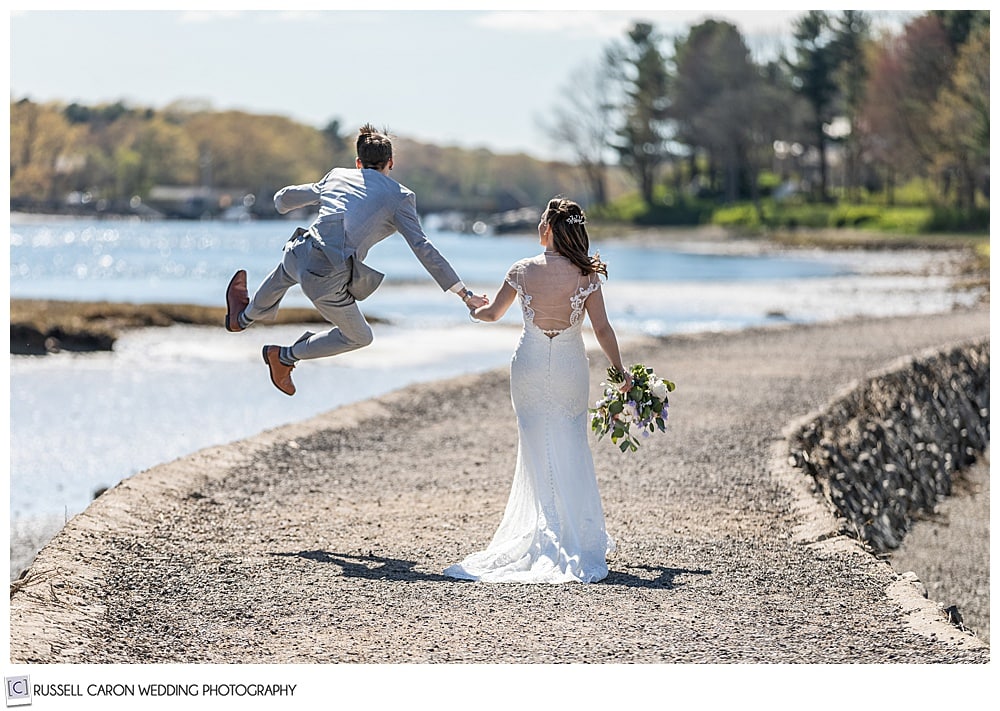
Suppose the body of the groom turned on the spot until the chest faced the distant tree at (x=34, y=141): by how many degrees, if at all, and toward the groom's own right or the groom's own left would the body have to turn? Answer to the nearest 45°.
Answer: approximately 45° to the groom's own left

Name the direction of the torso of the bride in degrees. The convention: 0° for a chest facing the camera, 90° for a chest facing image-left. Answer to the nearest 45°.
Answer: approximately 180°

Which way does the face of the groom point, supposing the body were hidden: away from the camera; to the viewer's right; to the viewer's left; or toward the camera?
away from the camera
